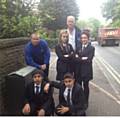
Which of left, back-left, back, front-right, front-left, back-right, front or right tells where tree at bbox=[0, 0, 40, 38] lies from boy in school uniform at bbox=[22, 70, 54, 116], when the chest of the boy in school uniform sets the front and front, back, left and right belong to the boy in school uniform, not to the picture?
back

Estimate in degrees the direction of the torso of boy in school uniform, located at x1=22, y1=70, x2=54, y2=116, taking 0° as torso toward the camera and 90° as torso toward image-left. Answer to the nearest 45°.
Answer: approximately 0°

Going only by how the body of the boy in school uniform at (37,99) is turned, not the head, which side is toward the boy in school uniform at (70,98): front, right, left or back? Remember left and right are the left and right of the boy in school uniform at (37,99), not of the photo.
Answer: left

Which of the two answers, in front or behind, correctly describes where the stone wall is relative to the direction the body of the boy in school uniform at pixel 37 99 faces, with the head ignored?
behind

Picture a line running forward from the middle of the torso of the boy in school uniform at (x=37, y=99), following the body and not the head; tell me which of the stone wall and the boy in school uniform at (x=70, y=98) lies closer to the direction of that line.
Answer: the boy in school uniform
